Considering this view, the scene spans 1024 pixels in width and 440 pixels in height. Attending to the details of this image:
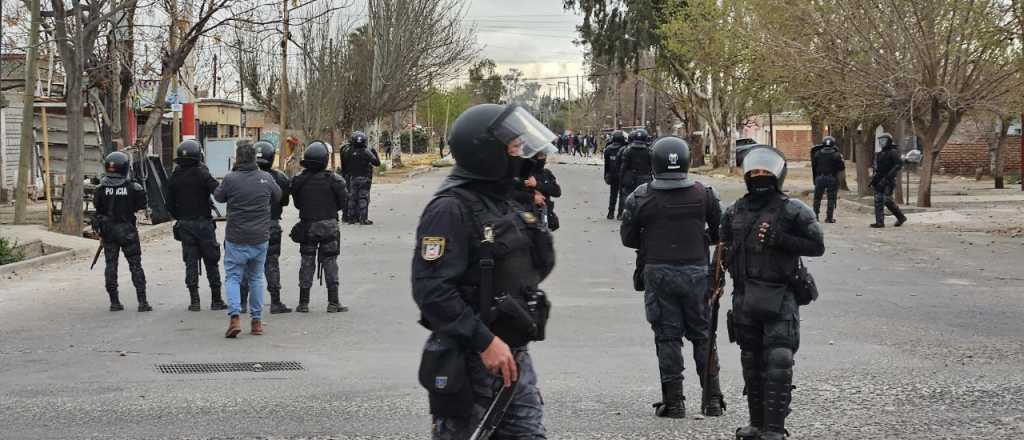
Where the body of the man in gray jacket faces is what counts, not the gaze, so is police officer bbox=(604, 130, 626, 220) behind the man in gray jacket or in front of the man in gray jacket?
in front

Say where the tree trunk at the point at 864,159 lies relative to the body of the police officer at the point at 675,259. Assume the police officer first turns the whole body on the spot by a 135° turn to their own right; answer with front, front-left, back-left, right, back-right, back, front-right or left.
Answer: back-left

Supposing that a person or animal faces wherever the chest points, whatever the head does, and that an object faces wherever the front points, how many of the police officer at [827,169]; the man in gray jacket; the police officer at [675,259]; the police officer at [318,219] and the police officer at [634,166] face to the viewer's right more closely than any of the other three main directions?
0

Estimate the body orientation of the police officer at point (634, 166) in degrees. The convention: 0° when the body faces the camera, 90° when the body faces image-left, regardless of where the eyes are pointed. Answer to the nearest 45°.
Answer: approximately 180°

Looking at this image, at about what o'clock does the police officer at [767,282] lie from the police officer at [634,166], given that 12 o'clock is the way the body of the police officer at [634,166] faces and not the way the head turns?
the police officer at [767,282] is roughly at 6 o'clock from the police officer at [634,166].

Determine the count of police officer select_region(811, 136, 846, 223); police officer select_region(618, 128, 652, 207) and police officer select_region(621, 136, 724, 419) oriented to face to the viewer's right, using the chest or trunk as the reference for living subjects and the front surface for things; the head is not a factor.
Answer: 0

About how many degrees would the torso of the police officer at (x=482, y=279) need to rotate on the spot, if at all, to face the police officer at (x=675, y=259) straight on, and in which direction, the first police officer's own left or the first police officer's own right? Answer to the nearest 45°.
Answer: approximately 90° to the first police officer's own left

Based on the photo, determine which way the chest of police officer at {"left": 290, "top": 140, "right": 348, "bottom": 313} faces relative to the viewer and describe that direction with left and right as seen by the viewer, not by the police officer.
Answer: facing away from the viewer

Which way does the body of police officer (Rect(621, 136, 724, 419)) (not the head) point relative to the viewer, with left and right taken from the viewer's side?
facing away from the viewer

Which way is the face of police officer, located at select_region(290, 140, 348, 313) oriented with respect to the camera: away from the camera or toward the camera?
away from the camera

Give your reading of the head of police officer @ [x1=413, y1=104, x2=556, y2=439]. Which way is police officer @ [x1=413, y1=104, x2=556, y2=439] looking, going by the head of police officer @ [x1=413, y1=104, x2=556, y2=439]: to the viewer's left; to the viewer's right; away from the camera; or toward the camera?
to the viewer's right

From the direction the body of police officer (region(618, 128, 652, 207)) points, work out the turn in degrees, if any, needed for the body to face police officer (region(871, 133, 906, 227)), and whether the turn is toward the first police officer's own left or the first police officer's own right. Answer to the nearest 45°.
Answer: approximately 90° to the first police officer's own right

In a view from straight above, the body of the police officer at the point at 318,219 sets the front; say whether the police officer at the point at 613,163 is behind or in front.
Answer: in front

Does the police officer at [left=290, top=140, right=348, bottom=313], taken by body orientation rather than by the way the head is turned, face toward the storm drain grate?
no
